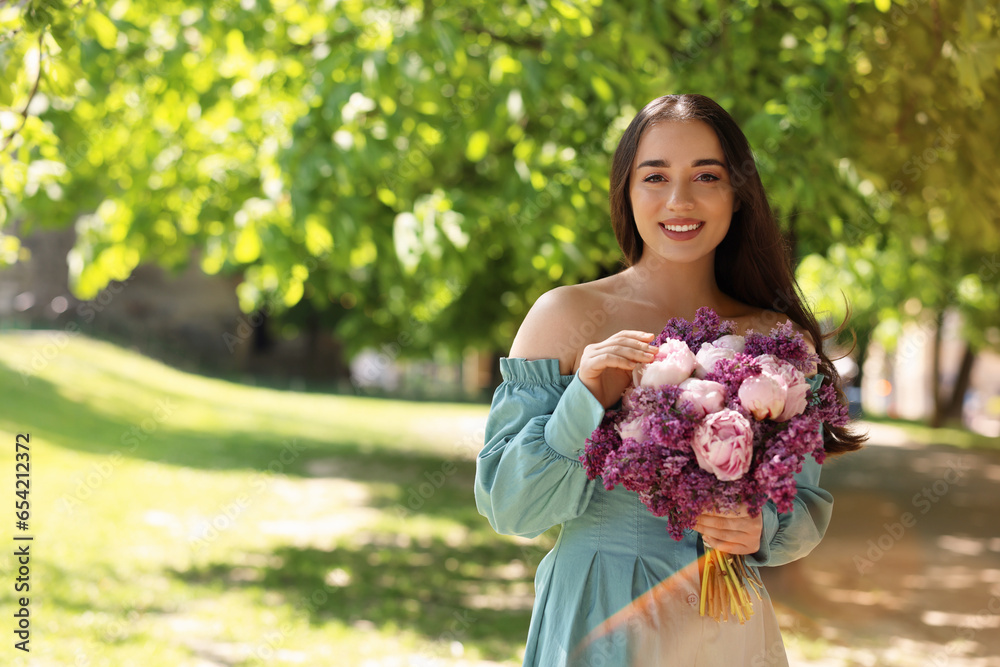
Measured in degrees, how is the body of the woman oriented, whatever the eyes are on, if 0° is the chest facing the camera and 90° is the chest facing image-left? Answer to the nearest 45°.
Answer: approximately 0°

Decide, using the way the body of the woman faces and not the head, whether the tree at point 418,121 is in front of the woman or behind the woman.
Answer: behind
